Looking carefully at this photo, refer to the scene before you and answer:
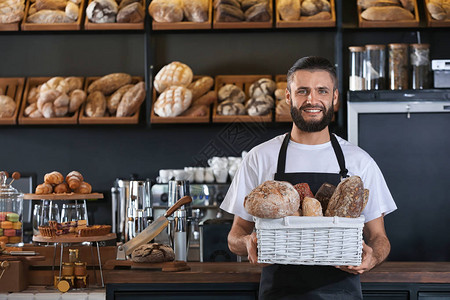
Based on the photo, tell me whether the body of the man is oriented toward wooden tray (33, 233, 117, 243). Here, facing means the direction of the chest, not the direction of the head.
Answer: no

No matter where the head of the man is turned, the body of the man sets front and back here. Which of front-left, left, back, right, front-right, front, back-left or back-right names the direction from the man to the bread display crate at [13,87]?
back-right

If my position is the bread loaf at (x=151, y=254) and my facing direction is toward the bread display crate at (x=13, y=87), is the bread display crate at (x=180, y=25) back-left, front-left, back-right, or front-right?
front-right

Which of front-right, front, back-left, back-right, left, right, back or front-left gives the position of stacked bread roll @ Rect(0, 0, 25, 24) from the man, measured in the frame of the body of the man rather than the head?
back-right

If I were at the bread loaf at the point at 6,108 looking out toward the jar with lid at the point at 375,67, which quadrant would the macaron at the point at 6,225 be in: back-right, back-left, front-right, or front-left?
front-right

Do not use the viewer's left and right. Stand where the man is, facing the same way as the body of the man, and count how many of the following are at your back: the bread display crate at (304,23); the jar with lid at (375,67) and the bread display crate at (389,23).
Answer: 3

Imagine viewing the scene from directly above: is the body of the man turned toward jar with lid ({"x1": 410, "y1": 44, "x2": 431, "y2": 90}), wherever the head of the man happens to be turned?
no

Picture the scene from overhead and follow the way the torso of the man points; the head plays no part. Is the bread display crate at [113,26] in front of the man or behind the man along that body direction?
behind

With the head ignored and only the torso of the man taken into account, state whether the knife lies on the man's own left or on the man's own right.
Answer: on the man's own right

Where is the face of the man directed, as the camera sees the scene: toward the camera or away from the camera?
toward the camera

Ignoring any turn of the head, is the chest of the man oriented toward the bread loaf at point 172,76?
no

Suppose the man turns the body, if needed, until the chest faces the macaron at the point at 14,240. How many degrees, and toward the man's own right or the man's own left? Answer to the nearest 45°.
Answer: approximately 135° to the man's own right

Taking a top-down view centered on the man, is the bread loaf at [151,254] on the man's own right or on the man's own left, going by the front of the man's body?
on the man's own right

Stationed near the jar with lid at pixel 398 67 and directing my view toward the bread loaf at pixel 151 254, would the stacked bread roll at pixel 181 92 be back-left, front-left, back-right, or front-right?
front-right

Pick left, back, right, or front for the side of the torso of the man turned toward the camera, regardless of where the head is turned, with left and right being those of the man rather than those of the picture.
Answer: front

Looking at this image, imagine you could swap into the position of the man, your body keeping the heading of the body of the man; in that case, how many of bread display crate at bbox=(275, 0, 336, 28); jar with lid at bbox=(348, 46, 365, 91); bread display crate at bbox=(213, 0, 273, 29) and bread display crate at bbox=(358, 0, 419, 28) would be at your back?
4
